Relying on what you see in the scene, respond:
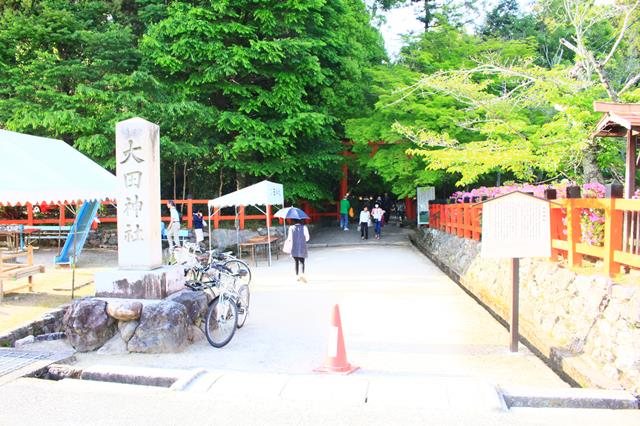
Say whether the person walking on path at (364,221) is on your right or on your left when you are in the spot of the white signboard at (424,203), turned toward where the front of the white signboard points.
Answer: on your right

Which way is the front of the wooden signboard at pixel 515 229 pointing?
toward the camera

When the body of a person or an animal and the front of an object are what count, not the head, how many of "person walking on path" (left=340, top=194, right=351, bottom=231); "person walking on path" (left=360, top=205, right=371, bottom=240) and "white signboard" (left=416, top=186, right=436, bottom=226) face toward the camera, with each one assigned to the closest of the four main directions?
3

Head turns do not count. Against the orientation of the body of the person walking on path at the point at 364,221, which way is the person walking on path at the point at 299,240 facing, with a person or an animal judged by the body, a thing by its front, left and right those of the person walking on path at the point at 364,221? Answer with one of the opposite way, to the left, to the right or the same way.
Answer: the opposite way

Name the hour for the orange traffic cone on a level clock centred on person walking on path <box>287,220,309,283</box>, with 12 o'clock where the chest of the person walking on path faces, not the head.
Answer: The orange traffic cone is roughly at 6 o'clock from the person walking on path.

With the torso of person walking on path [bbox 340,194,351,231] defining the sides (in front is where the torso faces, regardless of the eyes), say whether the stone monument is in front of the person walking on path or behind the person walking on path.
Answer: in front

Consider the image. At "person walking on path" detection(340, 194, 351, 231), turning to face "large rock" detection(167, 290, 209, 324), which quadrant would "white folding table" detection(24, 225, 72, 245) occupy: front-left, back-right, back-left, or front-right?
front-right

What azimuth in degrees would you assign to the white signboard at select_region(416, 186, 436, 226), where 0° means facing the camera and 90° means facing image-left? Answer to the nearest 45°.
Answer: approximately 0°

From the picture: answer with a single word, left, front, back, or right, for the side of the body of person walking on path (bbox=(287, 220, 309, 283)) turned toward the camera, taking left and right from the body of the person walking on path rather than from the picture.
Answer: back

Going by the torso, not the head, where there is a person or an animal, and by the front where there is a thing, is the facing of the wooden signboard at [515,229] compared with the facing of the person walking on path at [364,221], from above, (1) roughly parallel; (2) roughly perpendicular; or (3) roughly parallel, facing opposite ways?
roughly parallel

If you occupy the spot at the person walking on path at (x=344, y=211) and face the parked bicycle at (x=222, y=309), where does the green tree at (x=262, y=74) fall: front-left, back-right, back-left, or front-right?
front-right

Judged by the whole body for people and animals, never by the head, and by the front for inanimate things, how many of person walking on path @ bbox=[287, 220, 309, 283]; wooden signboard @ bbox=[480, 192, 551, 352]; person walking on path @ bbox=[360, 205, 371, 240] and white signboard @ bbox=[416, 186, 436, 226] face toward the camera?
3

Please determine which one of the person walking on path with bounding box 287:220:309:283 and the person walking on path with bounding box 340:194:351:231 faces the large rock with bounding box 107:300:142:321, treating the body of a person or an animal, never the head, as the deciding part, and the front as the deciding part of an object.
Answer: the person walking on path with bounding box 340:194:351:231

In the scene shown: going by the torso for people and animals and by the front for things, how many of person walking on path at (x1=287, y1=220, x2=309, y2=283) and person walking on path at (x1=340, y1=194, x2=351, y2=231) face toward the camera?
1

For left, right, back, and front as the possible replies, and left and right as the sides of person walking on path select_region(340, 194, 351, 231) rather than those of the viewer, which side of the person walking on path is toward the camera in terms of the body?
front

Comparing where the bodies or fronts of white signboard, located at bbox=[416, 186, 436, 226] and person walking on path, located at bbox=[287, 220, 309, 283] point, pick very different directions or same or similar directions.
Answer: very different directions

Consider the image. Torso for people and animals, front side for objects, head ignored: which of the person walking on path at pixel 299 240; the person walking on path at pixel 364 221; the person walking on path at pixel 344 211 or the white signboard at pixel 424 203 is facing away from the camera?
the person walking on path at pixel 299 240

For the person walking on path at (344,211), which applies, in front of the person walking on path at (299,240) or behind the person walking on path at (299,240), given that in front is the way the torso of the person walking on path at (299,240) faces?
in front

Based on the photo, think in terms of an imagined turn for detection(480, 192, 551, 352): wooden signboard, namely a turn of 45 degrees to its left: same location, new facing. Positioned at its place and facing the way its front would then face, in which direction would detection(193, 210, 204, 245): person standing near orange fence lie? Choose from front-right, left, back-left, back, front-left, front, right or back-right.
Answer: back

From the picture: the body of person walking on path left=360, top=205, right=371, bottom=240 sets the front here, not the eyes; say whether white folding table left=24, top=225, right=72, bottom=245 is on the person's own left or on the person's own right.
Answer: on the person's own right
